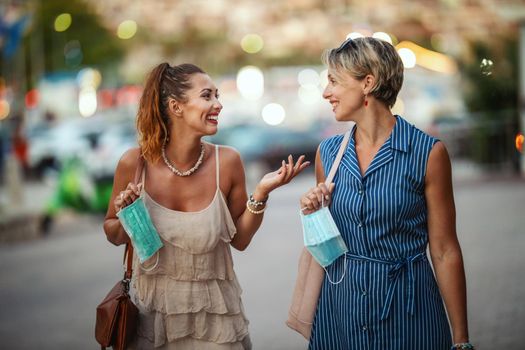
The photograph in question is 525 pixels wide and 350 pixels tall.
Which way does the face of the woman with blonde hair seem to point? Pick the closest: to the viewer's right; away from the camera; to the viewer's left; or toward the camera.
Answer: to the viewer's left

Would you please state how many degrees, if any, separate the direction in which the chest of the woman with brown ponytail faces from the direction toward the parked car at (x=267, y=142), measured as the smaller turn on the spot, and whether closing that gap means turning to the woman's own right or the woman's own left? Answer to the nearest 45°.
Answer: approximately 180°

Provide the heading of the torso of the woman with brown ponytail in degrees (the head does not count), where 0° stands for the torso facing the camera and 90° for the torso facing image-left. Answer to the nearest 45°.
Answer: approximately 0°

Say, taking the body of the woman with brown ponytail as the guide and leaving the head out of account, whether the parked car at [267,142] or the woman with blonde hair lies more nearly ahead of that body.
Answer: the woman with blonde hair

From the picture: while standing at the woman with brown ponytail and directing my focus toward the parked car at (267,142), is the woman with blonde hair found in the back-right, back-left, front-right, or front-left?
back-right

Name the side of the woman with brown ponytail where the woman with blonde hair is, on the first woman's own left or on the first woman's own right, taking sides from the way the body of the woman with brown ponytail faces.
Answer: on the first woman's own left
